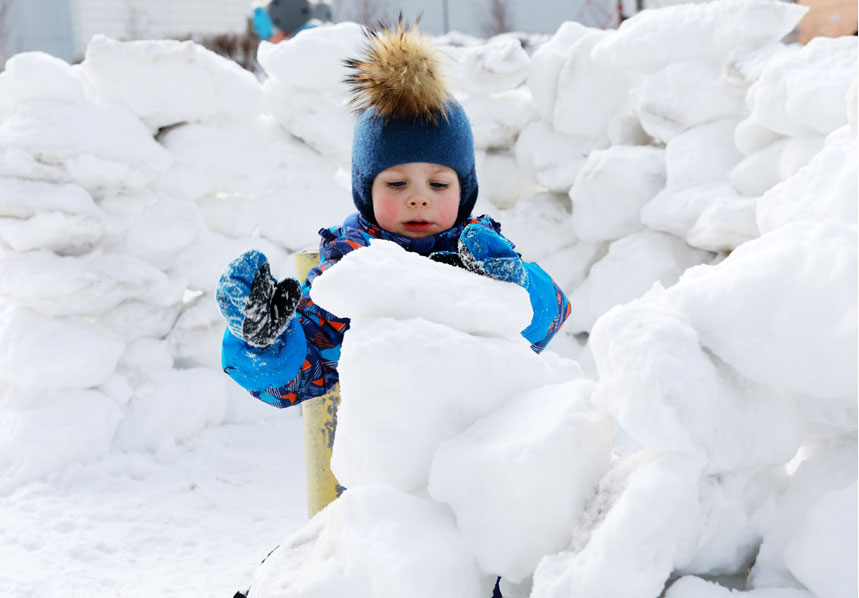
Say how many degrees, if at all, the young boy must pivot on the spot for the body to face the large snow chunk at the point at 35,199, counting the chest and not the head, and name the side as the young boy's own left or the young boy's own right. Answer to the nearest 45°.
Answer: approximately 135° to the young boy's own right

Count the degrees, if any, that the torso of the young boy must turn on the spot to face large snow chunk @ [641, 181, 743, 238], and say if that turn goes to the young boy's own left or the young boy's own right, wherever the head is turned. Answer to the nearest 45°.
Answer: approximately 135° to the young boy's own left

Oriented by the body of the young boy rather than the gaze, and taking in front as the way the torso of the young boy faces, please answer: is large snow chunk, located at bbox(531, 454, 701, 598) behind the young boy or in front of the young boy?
in front

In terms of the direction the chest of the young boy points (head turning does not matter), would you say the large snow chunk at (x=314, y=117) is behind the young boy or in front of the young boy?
behind

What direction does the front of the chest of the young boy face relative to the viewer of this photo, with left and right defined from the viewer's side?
facing the viewer

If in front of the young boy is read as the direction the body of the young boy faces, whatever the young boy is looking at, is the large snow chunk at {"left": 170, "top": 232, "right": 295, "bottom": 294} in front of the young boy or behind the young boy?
behind

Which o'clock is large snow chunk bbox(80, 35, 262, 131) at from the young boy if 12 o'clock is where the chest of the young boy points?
The large snow chunk is roughly at 5 o'clock from the young boy.

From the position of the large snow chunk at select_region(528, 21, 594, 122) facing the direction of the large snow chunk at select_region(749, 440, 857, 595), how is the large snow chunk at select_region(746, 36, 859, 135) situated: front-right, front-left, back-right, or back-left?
front-left

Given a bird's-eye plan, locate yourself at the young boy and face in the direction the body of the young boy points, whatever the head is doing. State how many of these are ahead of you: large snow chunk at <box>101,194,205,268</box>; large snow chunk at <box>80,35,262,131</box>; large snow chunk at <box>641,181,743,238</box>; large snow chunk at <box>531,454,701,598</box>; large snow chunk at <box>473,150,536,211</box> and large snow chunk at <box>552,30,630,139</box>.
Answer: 1

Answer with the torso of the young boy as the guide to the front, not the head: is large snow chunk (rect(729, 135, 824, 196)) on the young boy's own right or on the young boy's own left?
on the young boy's own left

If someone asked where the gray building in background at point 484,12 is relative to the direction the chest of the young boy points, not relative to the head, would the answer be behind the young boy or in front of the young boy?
behind

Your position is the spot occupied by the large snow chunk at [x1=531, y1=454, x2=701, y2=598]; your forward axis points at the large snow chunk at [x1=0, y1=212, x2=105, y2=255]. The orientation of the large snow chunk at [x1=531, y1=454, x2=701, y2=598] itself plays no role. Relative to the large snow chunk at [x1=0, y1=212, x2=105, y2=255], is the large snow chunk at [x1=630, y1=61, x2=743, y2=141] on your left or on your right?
right

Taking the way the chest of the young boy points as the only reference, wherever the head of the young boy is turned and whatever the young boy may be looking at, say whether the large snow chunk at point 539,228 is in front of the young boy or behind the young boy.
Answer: behind

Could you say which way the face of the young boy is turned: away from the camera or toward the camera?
toward the camera
